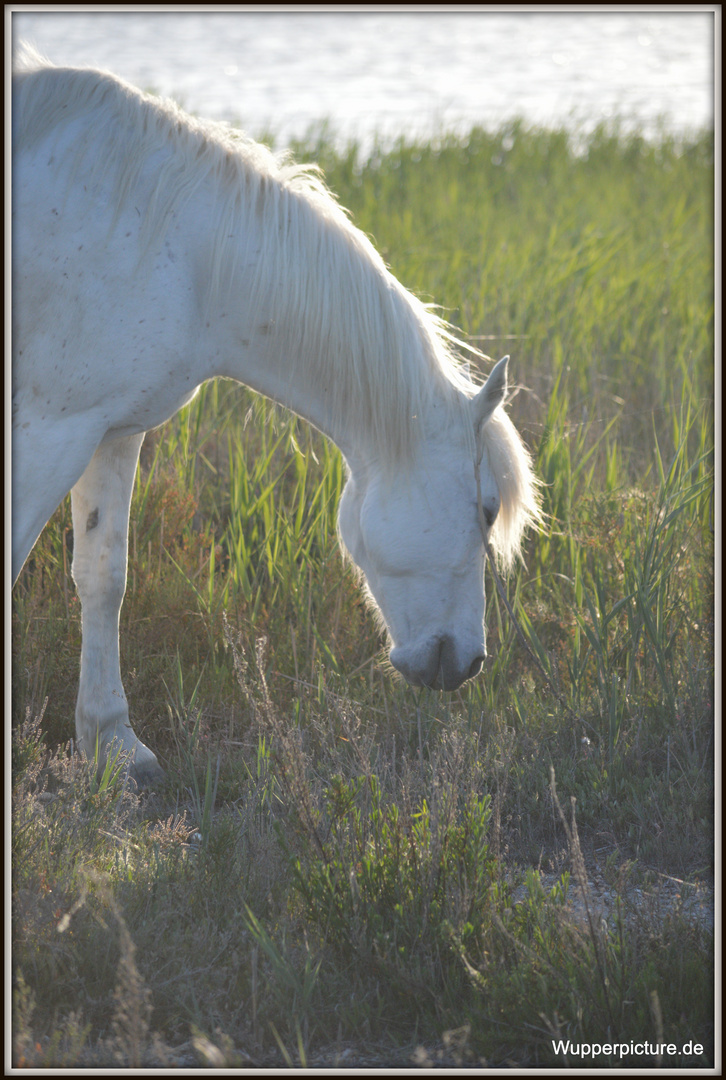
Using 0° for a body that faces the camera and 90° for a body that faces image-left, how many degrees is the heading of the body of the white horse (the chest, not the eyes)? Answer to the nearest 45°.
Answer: approximately 270°
